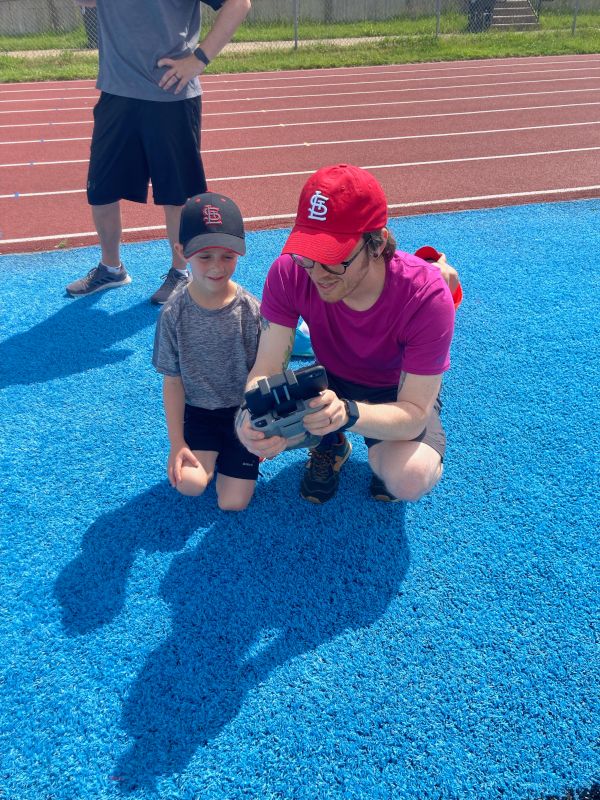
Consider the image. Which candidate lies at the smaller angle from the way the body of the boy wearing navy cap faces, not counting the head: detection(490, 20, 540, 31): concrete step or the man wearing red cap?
the man wearing red cap

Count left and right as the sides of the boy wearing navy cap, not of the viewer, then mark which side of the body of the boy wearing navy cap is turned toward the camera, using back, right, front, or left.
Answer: front

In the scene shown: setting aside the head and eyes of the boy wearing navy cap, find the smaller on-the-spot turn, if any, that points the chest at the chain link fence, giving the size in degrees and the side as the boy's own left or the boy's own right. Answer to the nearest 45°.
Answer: approximately 180°

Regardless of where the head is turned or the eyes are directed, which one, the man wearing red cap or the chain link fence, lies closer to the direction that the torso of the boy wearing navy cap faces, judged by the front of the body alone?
the man wearing red cap

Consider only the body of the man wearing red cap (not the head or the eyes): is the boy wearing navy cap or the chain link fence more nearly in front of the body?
the boy wearing navy cap

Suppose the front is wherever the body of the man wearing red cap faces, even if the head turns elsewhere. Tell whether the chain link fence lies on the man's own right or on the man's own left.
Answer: on the man's own right

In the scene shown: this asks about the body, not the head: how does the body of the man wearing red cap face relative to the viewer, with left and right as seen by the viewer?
facing the viewer and to the left of the viewer

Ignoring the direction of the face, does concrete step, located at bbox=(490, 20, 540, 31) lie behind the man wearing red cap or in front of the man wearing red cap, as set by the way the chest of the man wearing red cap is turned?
behind

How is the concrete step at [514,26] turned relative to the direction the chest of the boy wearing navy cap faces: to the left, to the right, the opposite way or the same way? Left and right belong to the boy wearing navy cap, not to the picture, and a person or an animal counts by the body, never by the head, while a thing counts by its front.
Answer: the same way

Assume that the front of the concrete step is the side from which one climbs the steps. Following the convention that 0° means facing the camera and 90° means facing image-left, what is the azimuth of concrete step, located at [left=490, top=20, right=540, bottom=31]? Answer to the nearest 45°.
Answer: approximately 0°

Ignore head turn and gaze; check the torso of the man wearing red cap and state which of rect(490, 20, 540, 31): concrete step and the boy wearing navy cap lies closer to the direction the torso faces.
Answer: the boy wearing navy cap

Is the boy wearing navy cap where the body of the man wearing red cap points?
no

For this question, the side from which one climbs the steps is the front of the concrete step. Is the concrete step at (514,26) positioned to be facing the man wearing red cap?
yes

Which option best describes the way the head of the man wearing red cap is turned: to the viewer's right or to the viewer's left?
to the viewer's left

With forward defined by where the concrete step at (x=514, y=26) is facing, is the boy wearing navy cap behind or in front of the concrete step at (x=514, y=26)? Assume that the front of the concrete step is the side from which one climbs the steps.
in front
